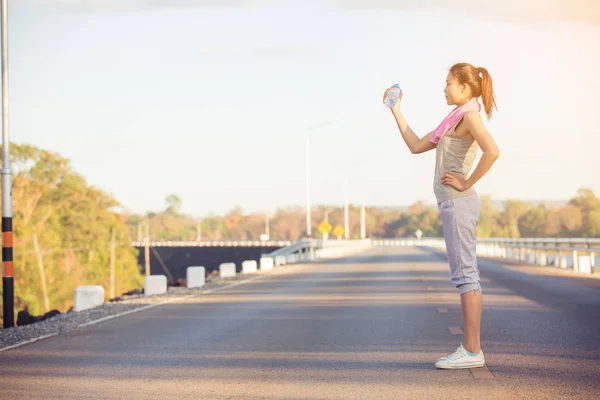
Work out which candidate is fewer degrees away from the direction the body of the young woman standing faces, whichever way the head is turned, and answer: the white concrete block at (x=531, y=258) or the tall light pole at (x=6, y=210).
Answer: the tall light pole

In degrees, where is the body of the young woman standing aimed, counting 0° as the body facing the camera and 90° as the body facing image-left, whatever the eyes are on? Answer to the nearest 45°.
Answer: approximately 90°

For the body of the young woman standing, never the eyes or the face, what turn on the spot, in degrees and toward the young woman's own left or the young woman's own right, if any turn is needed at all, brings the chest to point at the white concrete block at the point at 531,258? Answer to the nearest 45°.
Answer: approximately 90° to the young woman's own right

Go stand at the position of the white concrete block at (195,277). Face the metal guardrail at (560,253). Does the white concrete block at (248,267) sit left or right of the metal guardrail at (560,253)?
left

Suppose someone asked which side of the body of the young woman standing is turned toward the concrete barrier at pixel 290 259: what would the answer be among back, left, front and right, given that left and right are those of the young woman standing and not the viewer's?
right

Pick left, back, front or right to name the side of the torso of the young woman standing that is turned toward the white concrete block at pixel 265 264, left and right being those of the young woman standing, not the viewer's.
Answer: right

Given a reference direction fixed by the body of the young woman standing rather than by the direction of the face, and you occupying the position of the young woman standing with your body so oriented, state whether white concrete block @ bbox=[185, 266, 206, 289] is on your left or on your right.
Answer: on your right

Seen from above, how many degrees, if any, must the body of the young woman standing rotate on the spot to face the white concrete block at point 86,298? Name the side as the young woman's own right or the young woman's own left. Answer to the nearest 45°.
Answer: approximately 45° to the young woman's own right

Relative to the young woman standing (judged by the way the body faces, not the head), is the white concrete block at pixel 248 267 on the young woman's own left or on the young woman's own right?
on the young woman's own right

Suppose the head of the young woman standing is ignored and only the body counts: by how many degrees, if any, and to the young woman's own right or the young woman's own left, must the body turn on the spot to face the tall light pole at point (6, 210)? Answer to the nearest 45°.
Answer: approximately 45° to the young woman's own right

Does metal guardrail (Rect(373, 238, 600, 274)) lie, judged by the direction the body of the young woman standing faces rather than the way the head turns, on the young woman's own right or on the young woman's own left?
on the young woman's own right
